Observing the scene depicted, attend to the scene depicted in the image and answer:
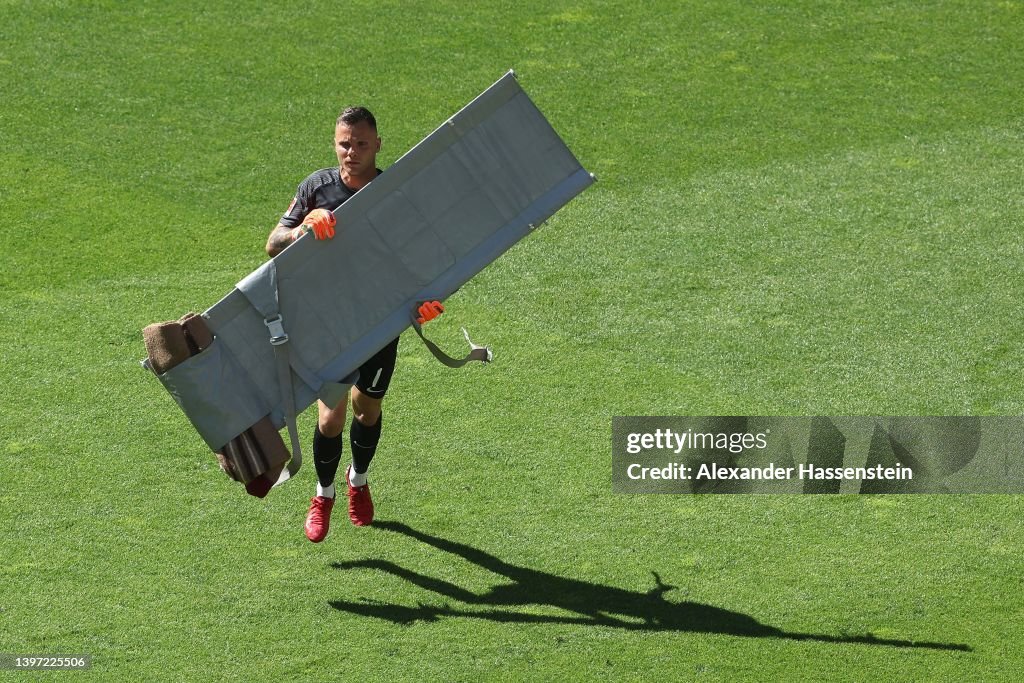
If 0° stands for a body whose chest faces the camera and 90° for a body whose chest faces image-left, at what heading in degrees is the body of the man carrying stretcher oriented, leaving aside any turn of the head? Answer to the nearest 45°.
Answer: approximately 0°
